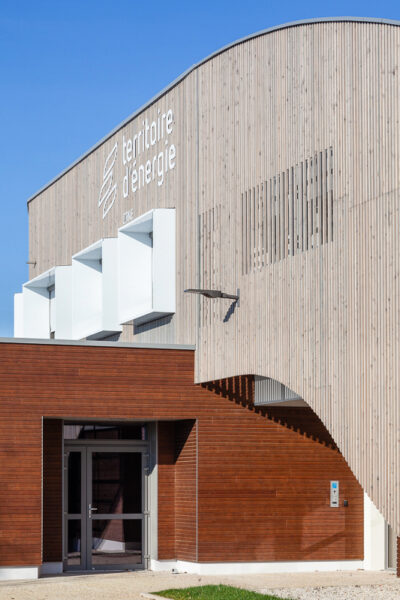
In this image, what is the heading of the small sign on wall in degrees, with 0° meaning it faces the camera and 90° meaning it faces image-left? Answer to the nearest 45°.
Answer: approximately 0°
